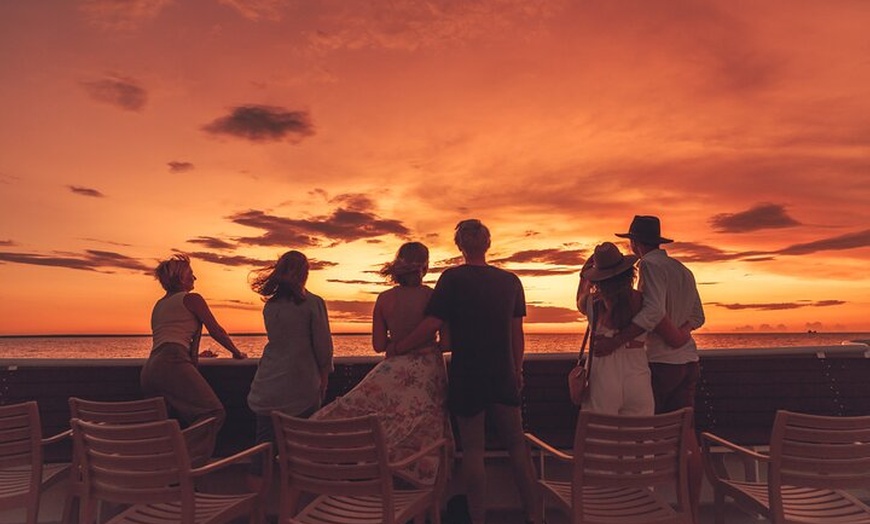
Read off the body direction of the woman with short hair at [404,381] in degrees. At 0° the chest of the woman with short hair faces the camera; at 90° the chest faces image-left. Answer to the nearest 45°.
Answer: approximately 180°

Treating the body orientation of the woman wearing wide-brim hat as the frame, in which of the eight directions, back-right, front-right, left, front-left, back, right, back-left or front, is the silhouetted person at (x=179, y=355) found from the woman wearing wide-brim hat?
left

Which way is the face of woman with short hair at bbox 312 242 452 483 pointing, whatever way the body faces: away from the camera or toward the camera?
away from the camera

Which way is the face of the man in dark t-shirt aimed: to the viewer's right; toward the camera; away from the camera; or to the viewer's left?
away from the camera

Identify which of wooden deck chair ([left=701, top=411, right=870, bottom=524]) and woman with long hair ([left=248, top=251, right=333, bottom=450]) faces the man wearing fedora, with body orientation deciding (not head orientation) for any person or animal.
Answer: the wooden deck chair

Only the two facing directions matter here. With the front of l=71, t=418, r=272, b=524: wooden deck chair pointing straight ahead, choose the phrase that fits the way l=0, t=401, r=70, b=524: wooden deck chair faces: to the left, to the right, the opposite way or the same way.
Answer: the same way

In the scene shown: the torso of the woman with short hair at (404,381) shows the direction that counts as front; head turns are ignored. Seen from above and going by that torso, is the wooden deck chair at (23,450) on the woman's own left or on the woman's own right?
on the woman's own left

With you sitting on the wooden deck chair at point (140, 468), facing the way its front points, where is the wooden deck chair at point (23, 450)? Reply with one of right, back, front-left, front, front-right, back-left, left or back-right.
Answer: left

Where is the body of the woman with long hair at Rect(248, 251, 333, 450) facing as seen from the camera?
away from the camera

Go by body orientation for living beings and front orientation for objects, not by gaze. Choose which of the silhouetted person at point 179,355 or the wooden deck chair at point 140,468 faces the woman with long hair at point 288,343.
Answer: the wooden deck chair

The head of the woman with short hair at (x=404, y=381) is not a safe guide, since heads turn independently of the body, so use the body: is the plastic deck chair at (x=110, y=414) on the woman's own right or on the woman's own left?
on the woman's own left

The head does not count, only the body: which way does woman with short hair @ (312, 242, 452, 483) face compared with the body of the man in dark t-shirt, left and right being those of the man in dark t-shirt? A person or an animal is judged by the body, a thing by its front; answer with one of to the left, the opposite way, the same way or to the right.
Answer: the same way

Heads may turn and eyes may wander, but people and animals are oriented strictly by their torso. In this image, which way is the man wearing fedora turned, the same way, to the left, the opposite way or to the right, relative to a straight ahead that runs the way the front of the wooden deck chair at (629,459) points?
the same way

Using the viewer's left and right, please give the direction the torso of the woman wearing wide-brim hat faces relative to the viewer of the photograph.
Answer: facing away from the viewer

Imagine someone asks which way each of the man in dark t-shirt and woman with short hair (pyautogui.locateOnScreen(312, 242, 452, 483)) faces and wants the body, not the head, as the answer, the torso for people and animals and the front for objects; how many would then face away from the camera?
2

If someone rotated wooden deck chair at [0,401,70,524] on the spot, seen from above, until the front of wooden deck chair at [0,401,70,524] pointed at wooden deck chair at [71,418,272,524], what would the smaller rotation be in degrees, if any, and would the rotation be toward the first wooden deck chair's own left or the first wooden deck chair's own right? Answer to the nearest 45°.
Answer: approximately 90° to the first wooden deck chair's own right

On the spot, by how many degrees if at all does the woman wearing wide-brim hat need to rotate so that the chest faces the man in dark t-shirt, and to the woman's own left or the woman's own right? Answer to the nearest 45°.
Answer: approximately 90° to the woman's own left

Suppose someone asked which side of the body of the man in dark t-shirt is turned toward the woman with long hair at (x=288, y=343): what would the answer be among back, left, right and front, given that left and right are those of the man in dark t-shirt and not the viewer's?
left

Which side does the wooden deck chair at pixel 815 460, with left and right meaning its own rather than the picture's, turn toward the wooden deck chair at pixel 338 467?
left

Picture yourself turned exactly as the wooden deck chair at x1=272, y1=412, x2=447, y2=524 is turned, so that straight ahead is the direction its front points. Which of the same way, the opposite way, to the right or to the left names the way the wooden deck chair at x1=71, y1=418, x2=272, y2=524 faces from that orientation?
the same way

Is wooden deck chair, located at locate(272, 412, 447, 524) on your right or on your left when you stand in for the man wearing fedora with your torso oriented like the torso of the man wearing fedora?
on your left

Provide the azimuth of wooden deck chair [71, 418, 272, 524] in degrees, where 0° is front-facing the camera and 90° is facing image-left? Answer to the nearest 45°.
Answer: approximately 225°
